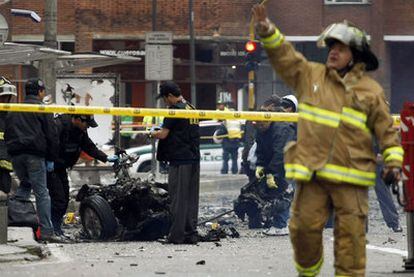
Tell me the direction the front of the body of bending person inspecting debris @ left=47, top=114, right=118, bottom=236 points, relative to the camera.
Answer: to the viewer's right

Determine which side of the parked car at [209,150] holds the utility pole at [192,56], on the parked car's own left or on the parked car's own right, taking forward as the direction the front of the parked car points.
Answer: on the parked car's own right

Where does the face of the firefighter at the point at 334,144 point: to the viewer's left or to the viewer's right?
to the viewer's left

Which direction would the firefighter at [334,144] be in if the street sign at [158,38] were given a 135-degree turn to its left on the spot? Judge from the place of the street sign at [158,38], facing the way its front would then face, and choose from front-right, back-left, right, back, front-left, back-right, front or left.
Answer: back-right

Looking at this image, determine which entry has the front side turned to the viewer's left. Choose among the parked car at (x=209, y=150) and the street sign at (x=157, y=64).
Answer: the parked car

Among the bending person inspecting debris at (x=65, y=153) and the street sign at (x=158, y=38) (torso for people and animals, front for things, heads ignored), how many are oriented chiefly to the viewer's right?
1

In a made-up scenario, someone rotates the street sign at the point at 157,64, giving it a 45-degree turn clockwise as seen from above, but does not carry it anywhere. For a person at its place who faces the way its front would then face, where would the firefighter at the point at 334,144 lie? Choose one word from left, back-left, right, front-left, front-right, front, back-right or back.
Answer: front-left

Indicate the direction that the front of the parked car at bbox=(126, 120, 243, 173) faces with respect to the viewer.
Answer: facing to the left of the viewer

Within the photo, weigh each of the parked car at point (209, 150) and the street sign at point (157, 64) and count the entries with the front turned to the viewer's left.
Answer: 1

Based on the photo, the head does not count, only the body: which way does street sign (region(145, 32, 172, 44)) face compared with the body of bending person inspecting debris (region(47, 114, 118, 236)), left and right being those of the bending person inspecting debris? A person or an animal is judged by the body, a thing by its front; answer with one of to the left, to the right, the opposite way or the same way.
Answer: to the right
